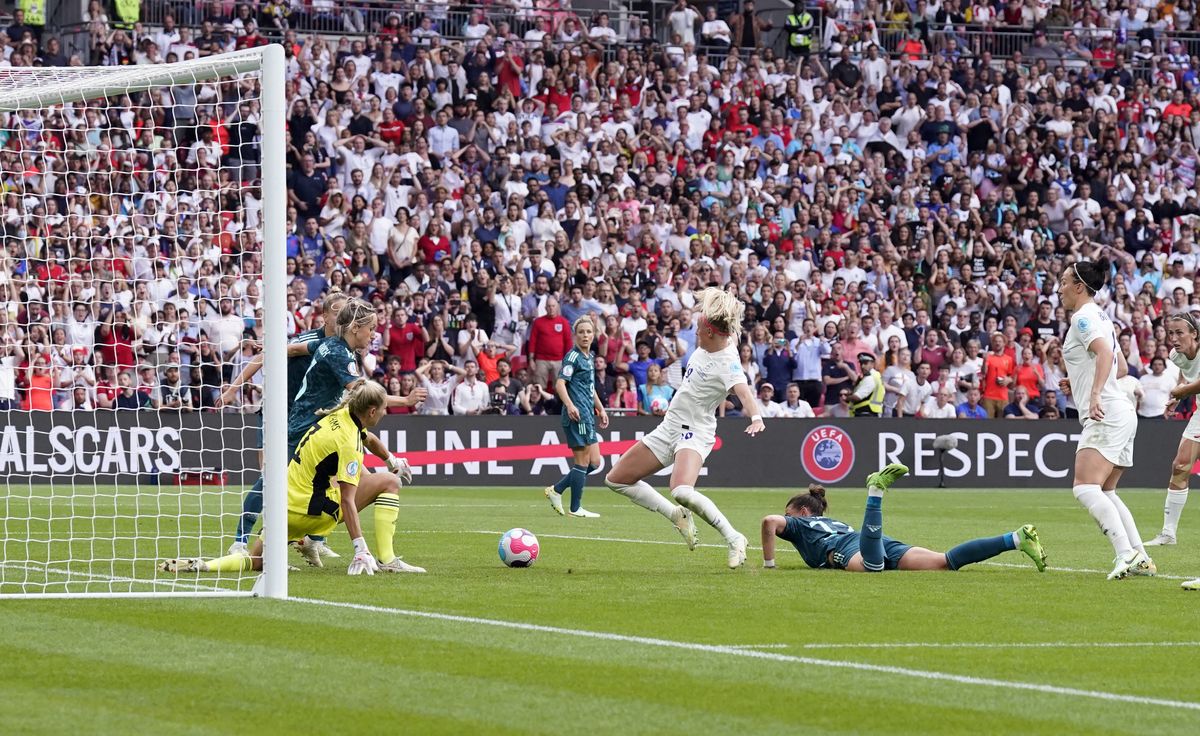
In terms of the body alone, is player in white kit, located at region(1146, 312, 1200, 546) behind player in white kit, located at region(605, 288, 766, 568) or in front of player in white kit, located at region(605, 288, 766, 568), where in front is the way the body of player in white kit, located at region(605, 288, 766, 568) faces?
behind

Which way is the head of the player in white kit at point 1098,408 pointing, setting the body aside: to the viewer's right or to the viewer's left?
to the viewer's left

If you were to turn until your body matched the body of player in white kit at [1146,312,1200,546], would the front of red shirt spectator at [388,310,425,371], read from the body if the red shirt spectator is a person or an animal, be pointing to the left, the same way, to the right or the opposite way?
to the left

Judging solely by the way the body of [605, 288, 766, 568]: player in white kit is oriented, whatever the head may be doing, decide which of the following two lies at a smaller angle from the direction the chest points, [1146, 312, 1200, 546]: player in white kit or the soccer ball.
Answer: the soccer ball

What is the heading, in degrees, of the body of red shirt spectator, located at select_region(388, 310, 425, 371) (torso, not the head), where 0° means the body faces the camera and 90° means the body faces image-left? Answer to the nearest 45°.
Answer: approximately 0°

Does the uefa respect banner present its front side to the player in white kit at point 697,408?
yes

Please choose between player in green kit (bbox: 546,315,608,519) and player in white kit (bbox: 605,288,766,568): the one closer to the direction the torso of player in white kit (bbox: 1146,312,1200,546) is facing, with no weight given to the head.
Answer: the player in white kit

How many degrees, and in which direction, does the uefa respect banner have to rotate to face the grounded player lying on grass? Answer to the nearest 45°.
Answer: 0° — it already faces them
